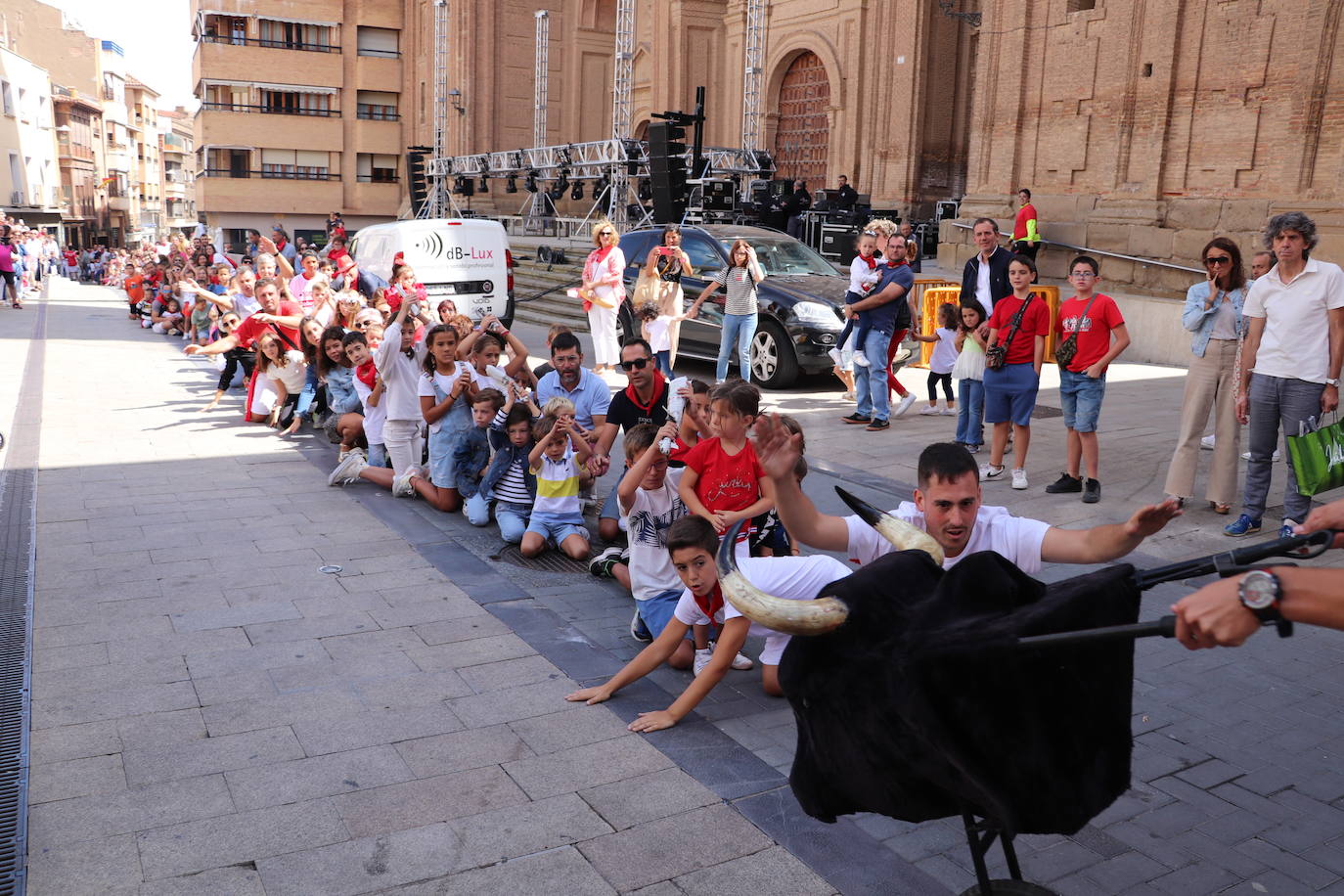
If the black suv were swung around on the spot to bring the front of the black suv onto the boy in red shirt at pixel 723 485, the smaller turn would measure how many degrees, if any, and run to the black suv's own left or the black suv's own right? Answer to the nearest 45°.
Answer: approximately 45° to the black suv's own right

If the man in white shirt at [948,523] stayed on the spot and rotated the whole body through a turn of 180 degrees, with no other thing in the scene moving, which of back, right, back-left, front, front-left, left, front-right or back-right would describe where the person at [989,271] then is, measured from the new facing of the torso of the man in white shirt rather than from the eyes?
front

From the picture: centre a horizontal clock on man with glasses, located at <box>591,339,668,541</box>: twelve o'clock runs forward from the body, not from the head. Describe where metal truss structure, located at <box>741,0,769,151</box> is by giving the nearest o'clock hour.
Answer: The metal truss structure is roughly at 5 o'clock from the man with glasses.

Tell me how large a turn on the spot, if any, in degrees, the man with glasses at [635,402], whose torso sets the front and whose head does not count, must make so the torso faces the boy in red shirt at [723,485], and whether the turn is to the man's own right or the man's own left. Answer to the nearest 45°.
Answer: approximately 45° to the man's own left

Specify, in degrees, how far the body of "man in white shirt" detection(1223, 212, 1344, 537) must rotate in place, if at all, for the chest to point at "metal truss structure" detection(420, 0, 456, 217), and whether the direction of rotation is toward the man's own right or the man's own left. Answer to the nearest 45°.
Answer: approximately 90° to the man's own right

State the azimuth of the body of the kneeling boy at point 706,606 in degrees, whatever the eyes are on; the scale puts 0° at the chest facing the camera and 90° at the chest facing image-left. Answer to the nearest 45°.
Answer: approximately 45°

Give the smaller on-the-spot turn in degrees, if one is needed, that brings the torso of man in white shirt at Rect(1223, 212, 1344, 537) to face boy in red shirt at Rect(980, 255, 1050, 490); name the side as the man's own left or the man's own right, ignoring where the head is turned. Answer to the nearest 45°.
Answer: approximately 90° to the man's own right

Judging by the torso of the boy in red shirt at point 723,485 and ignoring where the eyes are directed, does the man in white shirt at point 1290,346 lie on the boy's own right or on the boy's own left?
on the boy's own left

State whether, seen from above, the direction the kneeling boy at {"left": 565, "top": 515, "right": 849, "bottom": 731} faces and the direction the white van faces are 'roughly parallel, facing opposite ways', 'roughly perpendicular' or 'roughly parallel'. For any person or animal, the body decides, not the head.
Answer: roughly perpendicular

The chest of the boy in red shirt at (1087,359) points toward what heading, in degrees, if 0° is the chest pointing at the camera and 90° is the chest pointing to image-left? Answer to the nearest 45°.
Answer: approximately 45°

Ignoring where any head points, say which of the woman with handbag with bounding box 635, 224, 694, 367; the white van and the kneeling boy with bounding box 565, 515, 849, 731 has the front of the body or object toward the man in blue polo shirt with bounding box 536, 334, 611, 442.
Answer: the woman with handbag
